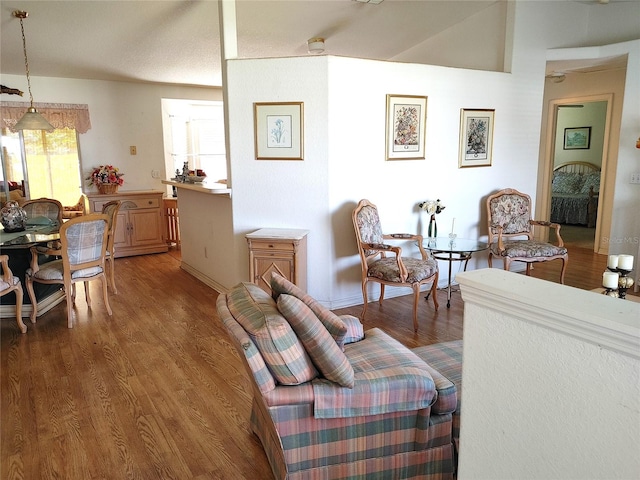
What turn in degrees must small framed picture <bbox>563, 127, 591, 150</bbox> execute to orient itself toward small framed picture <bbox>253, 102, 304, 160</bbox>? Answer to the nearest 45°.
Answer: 0° — it already faces it

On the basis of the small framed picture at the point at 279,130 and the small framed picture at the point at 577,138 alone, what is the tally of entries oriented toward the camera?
2

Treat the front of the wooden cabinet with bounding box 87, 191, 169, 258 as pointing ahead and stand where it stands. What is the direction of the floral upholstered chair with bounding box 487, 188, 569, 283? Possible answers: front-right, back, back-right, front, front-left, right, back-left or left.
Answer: front-left

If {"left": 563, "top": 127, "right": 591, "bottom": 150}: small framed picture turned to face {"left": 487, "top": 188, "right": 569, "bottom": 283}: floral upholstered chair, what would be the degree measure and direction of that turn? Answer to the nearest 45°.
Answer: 0° — it already faces it

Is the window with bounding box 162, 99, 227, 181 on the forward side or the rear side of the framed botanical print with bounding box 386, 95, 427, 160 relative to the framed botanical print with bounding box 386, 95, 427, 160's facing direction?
on the rear side

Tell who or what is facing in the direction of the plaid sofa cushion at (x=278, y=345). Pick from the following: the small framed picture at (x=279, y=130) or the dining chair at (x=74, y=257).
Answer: the small framed picture

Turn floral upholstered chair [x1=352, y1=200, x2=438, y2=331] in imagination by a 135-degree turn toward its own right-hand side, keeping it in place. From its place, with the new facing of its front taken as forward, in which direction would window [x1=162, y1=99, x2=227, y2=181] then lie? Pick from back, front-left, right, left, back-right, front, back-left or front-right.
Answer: front-right

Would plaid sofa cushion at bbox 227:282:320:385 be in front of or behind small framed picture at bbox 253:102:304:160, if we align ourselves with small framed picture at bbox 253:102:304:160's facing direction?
in front

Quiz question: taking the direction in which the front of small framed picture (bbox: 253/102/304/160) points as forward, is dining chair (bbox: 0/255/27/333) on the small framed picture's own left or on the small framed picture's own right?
on the small framed picture's own right

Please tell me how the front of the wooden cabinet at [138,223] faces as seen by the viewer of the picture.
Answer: facing the viewer

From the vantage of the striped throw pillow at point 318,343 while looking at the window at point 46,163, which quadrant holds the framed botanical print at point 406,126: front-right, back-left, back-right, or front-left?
front-right

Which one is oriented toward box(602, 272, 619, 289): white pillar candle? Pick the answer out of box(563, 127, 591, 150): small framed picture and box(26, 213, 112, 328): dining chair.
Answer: the small framed picture

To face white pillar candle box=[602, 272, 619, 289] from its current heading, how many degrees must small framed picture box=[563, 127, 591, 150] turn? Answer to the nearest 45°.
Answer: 0° — it already faces it

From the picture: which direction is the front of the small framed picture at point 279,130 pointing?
toward the camera
